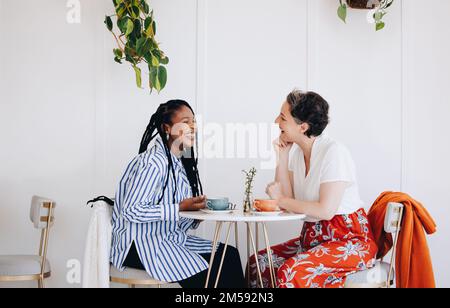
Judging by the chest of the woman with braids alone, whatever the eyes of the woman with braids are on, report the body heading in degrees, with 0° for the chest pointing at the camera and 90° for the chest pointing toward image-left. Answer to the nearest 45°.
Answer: approximately 270°

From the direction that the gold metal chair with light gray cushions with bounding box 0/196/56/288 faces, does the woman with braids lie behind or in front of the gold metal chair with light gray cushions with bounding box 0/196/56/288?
behind

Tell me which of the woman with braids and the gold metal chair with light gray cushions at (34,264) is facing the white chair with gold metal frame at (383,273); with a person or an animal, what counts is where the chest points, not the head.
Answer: the woman with braids

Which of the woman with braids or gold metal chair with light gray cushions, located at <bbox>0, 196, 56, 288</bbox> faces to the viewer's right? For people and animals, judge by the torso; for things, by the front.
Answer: the woman with braids

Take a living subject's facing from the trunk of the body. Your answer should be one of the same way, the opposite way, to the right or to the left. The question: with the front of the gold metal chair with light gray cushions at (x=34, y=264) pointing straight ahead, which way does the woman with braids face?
the opposite way

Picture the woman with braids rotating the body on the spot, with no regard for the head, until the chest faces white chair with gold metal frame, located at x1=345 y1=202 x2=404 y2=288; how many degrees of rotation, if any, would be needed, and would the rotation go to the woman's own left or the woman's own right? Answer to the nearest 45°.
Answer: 0° — they already face it

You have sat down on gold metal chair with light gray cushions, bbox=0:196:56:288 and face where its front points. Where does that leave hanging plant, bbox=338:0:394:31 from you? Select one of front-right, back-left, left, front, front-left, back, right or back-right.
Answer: back

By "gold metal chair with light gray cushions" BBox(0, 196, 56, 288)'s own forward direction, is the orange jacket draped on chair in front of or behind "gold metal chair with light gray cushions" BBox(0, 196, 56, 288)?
behind

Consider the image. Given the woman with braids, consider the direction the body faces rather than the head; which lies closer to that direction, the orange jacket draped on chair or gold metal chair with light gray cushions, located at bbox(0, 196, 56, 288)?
the orange jacket draped on chair

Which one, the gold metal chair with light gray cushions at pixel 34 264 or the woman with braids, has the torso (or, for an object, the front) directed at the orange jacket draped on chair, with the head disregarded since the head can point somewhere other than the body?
the woman with braids

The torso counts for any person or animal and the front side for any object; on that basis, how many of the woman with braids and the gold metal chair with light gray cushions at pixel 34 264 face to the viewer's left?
1

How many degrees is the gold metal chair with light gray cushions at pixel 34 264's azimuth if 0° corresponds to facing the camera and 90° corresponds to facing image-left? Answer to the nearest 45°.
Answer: approximately 90°

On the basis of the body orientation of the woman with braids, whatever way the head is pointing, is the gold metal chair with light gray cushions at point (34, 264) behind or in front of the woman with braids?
behind

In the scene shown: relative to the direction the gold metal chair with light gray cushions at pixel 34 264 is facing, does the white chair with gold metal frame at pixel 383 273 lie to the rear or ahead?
to the rear

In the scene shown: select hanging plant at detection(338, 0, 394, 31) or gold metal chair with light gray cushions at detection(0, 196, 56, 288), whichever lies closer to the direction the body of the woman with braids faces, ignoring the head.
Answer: the hanging plant
